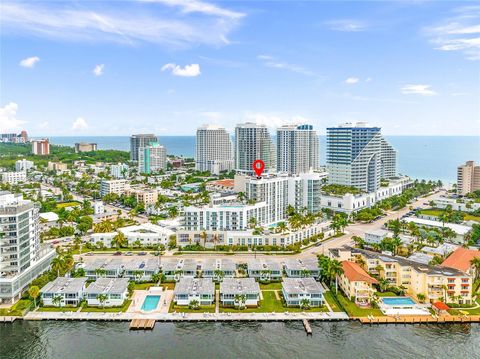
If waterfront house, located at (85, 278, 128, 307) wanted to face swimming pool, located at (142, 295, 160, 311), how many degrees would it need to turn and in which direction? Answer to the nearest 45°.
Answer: approximately 90° to its left

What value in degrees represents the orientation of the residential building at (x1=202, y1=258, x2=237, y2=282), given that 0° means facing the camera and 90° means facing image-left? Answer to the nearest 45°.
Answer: approximately 0°

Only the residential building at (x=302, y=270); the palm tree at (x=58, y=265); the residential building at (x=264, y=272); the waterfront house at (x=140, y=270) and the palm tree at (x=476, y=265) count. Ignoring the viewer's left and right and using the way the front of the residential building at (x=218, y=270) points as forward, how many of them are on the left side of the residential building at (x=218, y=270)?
3

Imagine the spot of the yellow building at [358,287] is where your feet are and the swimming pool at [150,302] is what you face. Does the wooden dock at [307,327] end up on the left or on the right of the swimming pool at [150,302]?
left

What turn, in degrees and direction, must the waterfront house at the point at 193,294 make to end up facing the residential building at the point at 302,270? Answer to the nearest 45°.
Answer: approximately 135° to its left

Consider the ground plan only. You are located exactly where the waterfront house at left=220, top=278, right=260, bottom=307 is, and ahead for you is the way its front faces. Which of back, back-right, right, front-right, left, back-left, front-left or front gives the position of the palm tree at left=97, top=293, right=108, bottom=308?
right

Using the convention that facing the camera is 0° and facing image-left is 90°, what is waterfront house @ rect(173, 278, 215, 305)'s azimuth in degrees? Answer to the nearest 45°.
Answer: approximately 0°

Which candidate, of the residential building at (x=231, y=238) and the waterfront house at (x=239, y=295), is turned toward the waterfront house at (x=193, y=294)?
the residential building
